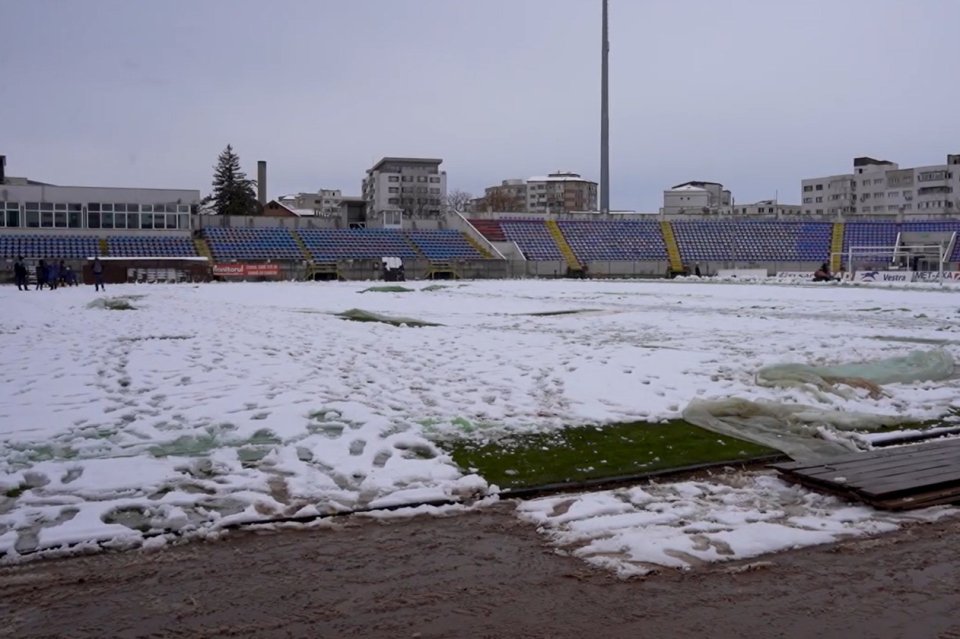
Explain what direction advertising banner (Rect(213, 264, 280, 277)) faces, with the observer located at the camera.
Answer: facing the viewer

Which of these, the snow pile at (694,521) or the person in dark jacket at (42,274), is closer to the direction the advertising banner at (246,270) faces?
the snow pile

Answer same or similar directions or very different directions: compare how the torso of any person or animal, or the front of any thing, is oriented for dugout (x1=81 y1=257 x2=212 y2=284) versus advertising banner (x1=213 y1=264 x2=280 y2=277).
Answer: same or similar directions

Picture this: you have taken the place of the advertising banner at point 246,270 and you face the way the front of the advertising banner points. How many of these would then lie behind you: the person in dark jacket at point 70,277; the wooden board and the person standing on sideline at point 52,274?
0

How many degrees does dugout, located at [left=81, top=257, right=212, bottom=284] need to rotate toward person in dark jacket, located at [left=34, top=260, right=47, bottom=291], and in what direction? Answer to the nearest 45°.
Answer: approximately 45° to its right

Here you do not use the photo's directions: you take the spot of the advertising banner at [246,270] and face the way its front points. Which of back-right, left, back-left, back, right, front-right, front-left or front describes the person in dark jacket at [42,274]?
front-right

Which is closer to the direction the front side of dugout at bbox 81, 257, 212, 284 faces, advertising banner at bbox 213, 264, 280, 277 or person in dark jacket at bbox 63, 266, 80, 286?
the person in dark jacket

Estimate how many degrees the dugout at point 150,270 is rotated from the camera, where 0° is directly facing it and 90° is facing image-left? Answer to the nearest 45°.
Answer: approximately 0°

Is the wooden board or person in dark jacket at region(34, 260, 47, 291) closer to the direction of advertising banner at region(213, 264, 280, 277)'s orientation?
the wooden board

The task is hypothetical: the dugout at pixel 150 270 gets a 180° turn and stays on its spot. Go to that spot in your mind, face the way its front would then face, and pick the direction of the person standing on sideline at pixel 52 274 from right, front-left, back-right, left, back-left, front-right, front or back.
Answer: back-left

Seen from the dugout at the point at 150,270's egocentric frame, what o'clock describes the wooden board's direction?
The wooden board is roughly at 12 o'clock from the dugout.

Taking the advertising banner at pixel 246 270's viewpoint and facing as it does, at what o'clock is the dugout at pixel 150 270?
The dugout is roughly at 2 o'clock from the advertising banner.

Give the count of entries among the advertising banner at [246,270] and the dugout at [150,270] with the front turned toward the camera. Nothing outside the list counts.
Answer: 2

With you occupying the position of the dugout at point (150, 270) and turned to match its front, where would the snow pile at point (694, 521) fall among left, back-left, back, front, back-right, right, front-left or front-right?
front
